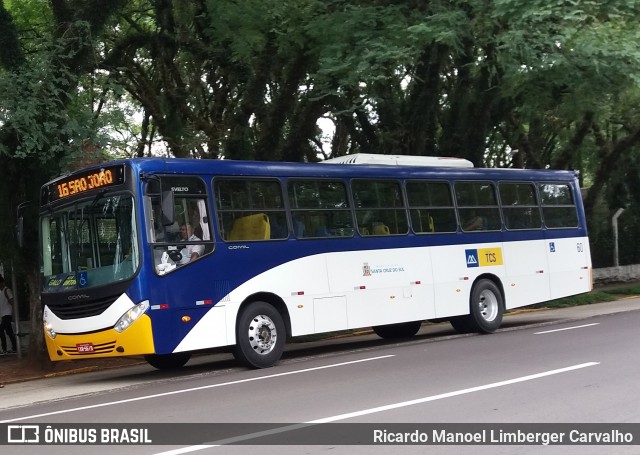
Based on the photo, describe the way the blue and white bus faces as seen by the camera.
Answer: facing the viewer and to the left of the viewer
